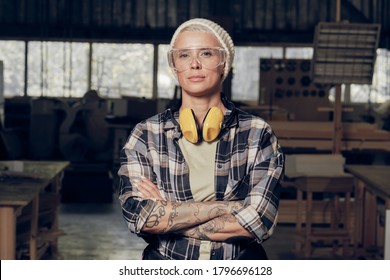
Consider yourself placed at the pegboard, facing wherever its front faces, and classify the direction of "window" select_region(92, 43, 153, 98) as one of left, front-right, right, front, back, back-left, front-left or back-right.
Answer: back-right

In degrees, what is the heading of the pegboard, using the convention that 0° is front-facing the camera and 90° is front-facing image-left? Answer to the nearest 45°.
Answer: approximately 0°

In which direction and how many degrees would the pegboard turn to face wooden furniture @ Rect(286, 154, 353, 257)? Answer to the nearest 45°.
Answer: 0° — it already faces it

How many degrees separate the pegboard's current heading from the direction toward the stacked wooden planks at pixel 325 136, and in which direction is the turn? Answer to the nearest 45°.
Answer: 0° — it already faces it

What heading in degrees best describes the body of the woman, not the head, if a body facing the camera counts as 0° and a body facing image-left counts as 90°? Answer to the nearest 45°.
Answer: approximately 0°

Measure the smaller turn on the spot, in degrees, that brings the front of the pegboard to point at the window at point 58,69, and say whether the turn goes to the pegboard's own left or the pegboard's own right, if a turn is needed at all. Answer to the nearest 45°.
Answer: approximately 135° to the pegboard's own right

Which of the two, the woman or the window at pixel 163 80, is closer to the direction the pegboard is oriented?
the woman

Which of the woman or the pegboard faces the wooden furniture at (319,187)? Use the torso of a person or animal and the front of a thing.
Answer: the pegboard

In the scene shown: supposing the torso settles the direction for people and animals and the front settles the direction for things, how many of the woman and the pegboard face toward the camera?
2

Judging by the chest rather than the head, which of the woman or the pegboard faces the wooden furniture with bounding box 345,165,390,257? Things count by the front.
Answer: the pegboard

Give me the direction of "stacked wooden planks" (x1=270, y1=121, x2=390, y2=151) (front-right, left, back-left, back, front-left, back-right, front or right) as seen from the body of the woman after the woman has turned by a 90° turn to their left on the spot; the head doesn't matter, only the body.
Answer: left

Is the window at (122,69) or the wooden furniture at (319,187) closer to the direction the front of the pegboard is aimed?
the wooden furniture
